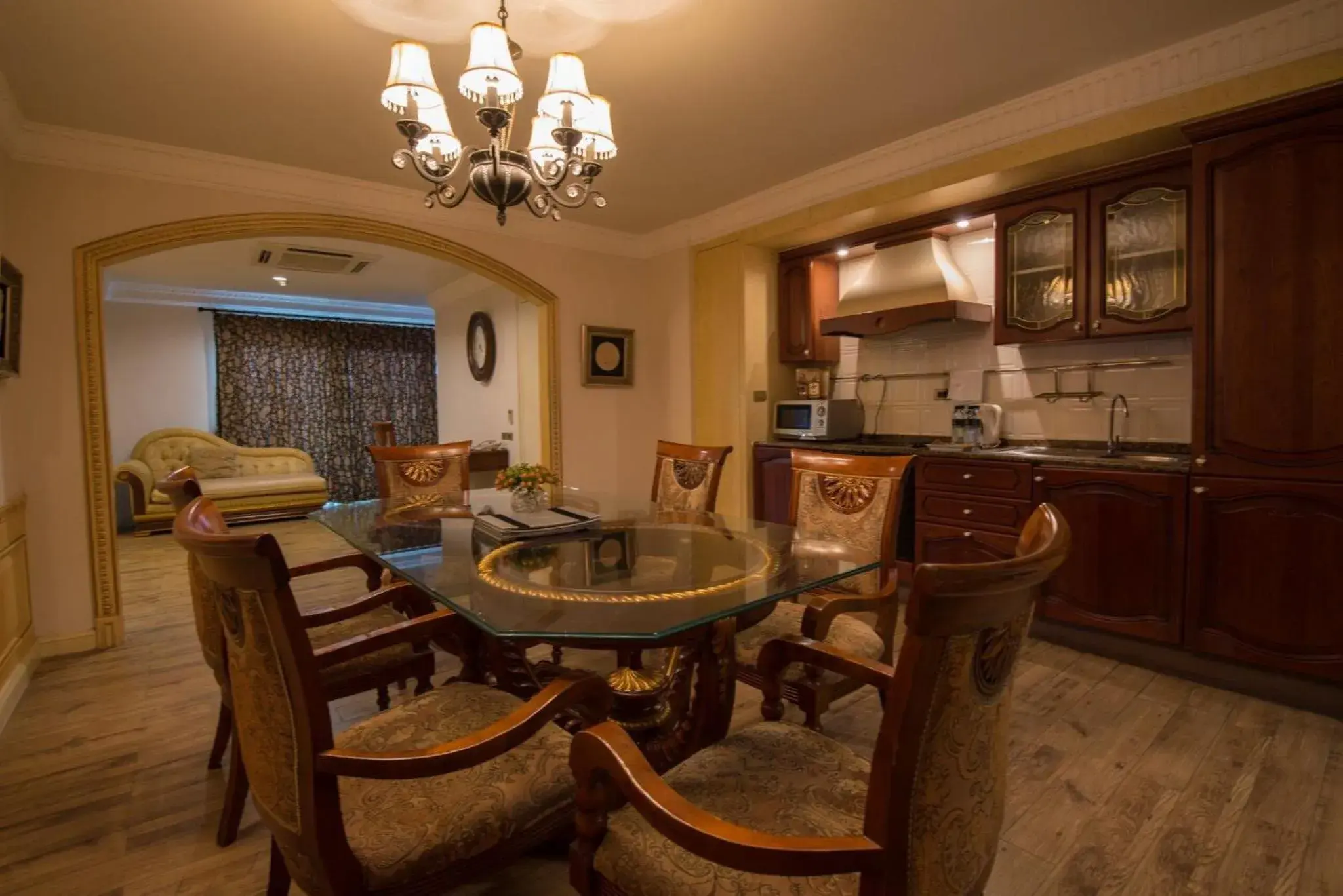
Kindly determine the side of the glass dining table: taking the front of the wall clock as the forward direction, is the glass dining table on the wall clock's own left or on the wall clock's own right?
on the wall clock's own left

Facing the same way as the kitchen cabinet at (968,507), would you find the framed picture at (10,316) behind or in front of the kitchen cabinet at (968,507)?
in front

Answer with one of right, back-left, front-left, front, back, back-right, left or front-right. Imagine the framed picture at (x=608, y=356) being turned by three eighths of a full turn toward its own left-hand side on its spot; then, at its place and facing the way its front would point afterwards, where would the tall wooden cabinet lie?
back-right

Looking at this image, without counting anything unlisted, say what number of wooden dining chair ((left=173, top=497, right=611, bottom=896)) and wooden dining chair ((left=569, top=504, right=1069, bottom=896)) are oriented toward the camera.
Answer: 0

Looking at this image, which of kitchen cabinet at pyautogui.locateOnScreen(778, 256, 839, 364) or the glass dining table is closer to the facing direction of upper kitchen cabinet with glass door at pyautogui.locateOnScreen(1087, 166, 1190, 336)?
the glass dining table

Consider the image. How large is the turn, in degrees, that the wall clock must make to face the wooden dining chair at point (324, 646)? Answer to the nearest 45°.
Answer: approximately 45° to its left

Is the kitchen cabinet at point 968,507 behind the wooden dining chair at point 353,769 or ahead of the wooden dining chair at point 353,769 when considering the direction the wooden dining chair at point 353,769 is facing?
ahead

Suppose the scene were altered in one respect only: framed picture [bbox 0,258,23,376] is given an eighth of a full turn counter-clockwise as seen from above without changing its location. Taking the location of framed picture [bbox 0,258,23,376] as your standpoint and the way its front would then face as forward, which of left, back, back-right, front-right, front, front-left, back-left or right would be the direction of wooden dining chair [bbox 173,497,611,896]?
right

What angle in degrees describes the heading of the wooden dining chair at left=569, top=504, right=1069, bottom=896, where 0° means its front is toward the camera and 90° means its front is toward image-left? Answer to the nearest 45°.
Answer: approximately 135°

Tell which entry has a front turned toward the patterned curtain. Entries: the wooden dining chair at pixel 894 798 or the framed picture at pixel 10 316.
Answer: the wooden dining chair

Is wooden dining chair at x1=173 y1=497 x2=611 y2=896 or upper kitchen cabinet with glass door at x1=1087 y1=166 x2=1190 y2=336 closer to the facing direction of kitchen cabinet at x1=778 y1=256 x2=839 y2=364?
the wooden dining chair

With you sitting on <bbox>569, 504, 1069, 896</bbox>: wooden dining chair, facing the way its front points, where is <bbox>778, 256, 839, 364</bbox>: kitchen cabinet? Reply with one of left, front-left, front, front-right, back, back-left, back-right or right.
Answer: front-right

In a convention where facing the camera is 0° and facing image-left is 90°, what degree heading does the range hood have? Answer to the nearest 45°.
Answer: approximately 45°

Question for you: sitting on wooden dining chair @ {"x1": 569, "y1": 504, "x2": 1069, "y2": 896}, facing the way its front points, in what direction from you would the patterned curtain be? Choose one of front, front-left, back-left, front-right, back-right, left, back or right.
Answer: front

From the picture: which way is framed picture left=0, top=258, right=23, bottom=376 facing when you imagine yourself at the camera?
facing the viewer and to the right of the viewer

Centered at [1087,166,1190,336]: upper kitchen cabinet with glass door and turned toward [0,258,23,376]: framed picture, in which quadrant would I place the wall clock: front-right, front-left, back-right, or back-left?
front-right

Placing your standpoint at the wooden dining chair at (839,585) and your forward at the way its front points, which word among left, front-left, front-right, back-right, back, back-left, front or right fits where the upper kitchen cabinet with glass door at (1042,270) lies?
back

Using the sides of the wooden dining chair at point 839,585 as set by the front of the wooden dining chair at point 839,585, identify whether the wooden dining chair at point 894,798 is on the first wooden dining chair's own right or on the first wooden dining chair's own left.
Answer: on the first wooden dining chair's own left

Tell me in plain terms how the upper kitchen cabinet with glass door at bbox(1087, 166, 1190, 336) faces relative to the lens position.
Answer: facing the viewer and to the left of the viewer
